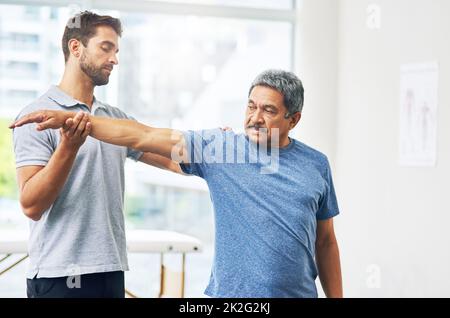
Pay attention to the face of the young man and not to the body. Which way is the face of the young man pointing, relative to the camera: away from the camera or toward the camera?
toward the camera

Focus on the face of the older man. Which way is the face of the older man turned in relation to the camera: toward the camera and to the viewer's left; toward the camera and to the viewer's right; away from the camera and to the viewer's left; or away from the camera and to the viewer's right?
toward the camera and to the viewer's left
